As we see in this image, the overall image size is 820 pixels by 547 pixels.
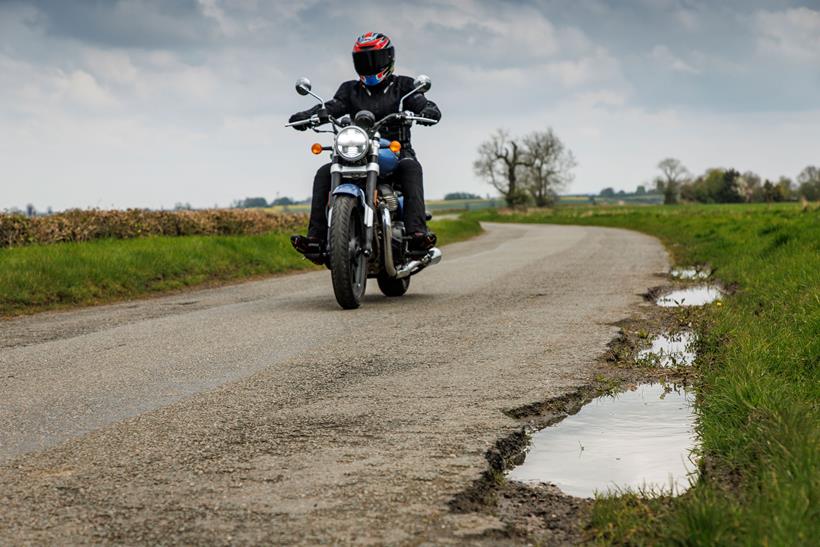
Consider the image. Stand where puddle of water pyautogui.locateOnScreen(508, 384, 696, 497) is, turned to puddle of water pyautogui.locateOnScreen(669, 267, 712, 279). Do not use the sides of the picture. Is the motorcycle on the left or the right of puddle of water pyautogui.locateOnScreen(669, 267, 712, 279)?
left

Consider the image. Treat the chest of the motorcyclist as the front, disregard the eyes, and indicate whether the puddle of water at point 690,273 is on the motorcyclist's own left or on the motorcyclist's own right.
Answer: on the motorcyclist's own left

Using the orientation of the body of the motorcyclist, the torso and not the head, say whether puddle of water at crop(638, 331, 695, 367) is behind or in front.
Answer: in front

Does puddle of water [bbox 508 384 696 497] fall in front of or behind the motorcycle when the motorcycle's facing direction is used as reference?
in front

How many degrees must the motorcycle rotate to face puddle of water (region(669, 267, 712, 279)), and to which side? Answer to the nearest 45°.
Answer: approximately 135° to its left

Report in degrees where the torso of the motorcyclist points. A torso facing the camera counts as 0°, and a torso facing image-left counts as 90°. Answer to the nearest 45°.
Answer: approximately 0°

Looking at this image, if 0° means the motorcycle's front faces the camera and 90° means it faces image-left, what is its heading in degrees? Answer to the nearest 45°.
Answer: approximately 0°

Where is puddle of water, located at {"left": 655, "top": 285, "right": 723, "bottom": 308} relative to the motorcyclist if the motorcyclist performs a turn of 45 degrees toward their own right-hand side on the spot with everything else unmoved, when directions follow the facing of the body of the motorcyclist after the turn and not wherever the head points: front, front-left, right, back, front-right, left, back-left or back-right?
back-left

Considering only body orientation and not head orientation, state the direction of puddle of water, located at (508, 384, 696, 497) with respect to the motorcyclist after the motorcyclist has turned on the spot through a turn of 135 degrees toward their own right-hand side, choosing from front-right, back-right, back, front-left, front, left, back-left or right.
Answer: back-left

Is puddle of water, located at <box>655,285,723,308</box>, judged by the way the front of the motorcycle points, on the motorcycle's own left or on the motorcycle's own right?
on the motorcycle's own left
